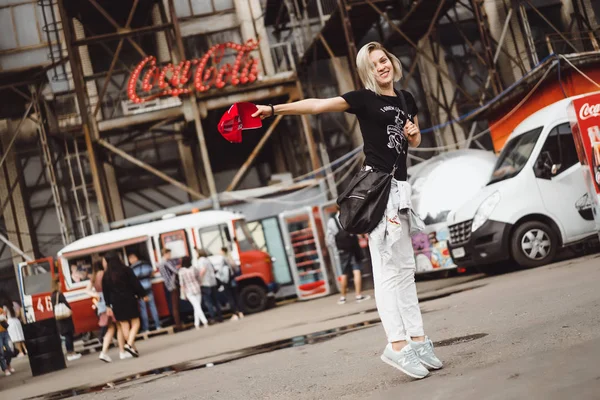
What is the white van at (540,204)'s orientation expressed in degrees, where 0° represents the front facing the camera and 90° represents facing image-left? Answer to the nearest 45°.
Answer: approximately 45°

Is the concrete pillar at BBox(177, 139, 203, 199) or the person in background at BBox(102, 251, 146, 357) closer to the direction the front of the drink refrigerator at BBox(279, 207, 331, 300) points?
the person in background

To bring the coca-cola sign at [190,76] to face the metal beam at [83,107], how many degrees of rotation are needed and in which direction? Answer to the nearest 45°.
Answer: approximately 90° to its right

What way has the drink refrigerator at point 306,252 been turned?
toward the camera

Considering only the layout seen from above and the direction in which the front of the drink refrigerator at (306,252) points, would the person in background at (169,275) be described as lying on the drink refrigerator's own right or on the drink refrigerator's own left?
on the drink refrigerator's own right

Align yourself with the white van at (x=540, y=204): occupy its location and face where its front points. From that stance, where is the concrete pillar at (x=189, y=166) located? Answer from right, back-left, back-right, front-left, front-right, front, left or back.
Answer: right

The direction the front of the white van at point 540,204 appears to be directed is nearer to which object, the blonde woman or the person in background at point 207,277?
the blonde woman

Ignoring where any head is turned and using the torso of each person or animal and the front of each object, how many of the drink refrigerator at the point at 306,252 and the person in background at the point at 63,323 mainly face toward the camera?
1

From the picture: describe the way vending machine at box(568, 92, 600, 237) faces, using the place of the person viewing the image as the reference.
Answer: facing the viewer and to the left of the viewer

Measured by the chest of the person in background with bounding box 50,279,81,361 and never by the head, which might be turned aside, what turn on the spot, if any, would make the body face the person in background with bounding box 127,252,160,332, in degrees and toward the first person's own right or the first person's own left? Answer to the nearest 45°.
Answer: approximately 45° to the first person's own left

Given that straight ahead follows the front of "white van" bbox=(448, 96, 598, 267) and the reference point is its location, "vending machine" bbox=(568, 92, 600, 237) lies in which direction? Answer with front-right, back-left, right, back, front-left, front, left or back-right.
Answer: left

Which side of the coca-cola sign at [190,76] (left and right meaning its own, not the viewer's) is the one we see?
front
